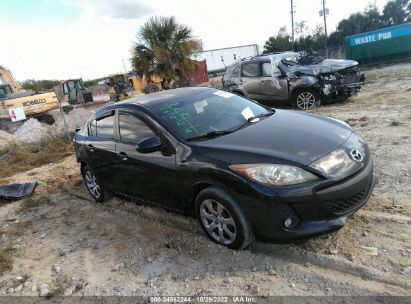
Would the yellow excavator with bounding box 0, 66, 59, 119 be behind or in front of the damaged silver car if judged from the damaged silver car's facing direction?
behind

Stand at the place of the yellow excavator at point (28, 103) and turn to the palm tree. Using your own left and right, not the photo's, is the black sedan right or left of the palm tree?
right

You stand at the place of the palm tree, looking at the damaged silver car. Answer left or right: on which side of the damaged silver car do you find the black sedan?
right

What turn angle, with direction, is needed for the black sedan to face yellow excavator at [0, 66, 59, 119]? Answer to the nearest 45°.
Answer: approximately 180°

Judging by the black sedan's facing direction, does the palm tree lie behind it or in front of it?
behind

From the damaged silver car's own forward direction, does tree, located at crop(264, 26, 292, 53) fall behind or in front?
behind

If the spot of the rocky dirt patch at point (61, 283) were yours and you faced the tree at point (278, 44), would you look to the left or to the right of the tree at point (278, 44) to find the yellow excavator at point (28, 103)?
left

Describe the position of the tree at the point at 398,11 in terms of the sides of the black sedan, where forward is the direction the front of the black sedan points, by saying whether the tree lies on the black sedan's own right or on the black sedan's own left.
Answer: on the black sedan's own left

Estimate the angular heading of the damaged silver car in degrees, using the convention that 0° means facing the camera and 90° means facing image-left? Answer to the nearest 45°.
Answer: approximately 315°

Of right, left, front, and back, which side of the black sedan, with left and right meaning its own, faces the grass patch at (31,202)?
back

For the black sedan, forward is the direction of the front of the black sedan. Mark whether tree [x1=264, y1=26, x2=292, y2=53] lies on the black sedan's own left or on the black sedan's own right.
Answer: on the black sedan's own left

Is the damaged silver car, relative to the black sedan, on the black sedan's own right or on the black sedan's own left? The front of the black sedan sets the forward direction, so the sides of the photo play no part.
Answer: on the black sedan's own left

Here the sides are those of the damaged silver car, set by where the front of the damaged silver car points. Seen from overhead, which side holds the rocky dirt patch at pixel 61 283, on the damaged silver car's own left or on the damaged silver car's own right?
on the damaged silver car's own right
